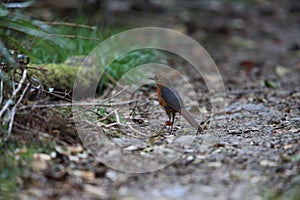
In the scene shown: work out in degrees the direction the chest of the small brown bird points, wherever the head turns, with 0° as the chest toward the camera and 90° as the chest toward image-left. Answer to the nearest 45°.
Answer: approximately 90°
